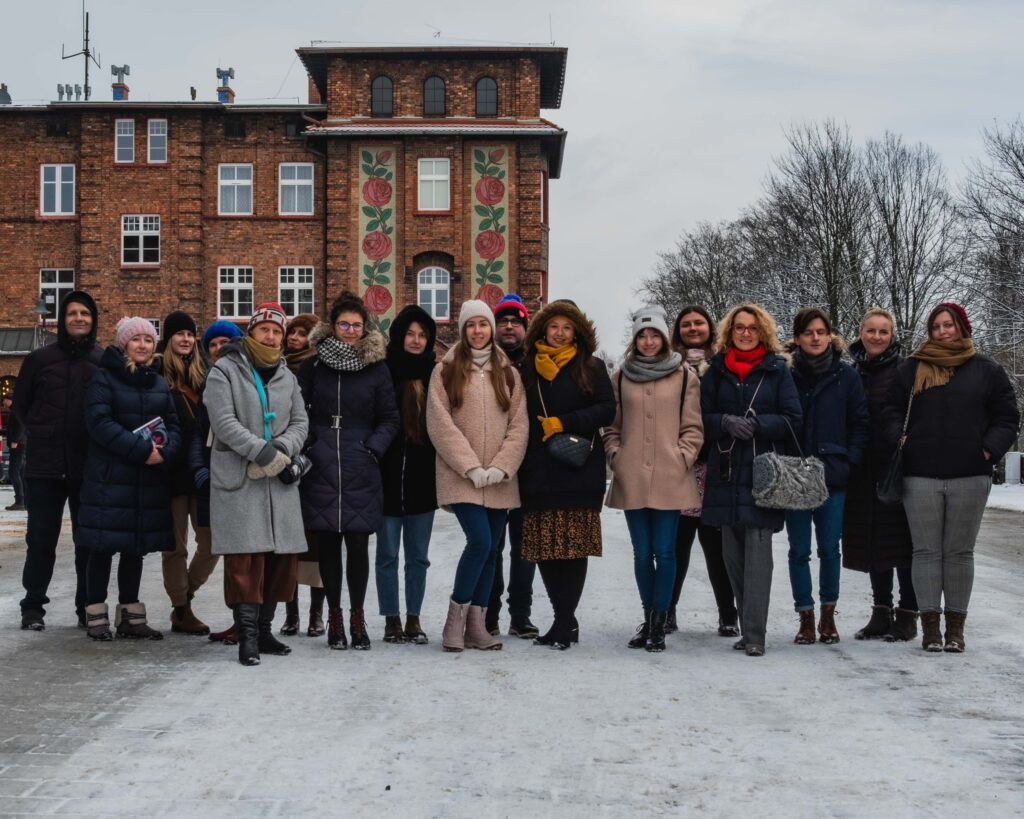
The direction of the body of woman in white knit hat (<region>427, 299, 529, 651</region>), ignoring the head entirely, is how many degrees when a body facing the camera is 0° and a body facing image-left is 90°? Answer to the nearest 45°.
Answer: approximately 0°

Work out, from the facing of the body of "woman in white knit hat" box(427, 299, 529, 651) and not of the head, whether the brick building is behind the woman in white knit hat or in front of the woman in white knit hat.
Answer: behind

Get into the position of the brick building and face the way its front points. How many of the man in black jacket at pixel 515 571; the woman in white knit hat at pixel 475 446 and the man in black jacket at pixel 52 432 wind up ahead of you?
3

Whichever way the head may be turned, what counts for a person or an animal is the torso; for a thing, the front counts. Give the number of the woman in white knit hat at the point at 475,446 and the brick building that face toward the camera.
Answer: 2

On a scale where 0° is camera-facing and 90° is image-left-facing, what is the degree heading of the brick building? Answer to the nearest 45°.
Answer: approximately 0°

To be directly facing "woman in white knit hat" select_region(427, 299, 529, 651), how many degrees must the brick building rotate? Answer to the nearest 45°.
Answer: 0° — it already faces them
